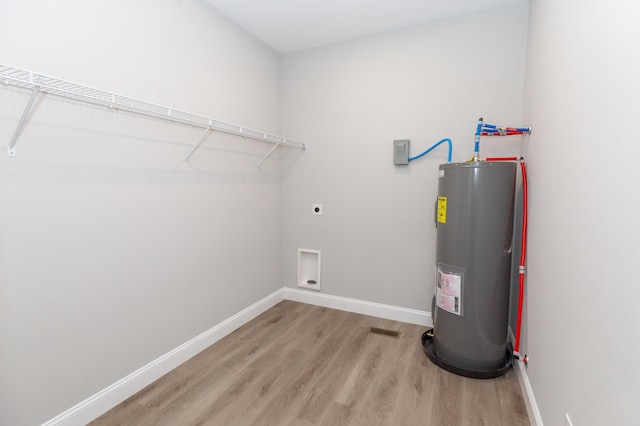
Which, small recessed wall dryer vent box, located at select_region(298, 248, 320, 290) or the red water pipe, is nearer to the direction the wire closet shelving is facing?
the red water pipe

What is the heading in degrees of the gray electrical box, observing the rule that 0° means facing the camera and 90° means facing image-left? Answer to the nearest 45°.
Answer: approximately 0°

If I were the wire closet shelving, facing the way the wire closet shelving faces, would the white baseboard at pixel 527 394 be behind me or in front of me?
in front

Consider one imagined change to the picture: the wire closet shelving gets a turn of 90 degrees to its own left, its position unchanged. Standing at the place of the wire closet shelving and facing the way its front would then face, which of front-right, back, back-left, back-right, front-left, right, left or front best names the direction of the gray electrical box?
front-right

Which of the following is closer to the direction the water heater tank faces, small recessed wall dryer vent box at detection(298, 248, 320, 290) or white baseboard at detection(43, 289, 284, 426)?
the white baseboard

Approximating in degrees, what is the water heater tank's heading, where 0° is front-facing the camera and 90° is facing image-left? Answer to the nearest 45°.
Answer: approximately 45°

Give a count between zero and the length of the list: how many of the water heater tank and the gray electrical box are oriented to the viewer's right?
0

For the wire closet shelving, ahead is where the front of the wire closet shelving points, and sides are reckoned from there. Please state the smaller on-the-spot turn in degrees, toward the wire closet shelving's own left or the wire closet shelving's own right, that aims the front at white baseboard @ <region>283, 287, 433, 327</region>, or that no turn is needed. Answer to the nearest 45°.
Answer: approximately 45° to the wire closet shelving's own left

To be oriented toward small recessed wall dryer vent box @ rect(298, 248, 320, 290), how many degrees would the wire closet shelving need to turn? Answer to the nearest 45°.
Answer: approximately 90° to its left

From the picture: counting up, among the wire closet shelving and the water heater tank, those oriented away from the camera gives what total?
0

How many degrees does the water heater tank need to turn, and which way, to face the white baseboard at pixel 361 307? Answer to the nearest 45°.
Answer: approximately 90° to its right
